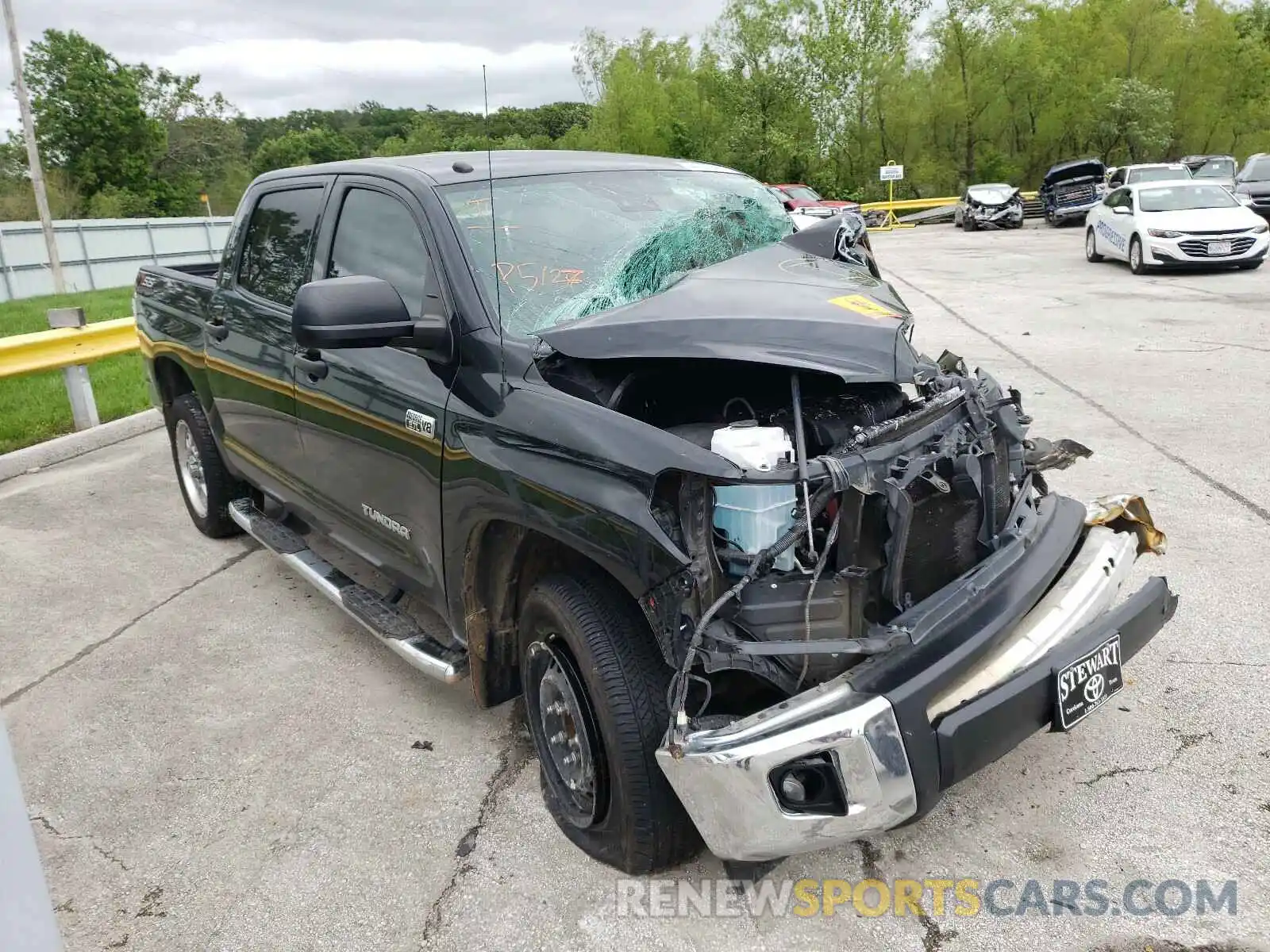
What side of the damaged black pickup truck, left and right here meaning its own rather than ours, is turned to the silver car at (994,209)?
left

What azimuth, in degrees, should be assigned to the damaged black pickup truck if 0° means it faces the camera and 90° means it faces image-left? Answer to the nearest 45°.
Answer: approximately 315°

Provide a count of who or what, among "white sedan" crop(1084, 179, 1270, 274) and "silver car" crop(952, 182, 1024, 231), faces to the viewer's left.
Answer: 0

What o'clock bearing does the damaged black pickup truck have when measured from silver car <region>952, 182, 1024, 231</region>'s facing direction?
The damaged black pickup truck is roughly at 12 o'clock from the silver car.

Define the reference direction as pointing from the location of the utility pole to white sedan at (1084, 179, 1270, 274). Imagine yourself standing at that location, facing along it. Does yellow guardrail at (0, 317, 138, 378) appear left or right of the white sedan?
right

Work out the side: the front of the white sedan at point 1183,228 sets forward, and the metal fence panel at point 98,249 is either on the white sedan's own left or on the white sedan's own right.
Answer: on the white sedan's own right

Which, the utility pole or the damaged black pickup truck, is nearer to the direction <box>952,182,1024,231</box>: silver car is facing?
the damaged black pickup truck

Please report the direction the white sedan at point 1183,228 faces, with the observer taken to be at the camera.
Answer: facing the viewer and to the right of the viewer

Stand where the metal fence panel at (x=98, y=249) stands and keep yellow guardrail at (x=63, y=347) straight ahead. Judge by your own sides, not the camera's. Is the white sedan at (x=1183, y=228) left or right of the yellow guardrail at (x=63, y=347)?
left

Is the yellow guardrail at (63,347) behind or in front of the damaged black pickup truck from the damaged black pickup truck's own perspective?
behind

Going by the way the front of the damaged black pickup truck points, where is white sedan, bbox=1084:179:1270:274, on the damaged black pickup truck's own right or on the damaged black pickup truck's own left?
on the damaged black pickup truck's own left

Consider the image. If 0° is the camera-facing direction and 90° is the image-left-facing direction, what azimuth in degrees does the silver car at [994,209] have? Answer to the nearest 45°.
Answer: approximately 0°

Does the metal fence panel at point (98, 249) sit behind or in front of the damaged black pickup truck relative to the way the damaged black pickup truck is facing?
behind

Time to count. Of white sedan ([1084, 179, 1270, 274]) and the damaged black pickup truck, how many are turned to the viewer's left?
0

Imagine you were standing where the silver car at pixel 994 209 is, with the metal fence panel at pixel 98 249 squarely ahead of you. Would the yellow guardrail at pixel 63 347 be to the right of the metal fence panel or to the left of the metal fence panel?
left
